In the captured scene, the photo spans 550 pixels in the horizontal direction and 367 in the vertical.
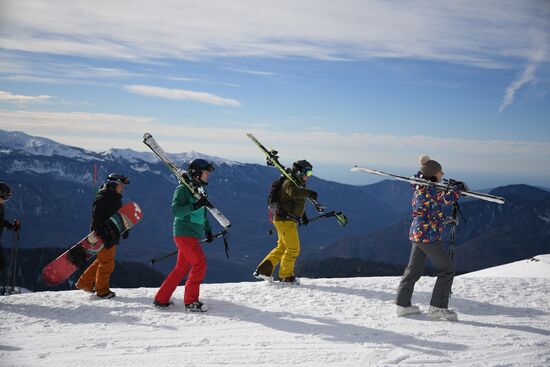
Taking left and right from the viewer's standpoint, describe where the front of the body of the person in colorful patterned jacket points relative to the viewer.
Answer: facing to the right of the viewer

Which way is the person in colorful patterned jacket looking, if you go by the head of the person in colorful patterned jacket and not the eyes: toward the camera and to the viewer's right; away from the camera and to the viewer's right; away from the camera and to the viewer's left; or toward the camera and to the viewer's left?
away from the camera and to the viewer's right

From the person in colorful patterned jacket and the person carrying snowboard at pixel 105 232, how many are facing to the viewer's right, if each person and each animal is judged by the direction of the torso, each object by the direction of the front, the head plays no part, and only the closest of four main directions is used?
2

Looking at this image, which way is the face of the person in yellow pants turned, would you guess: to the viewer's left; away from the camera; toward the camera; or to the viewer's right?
to the viewer's right

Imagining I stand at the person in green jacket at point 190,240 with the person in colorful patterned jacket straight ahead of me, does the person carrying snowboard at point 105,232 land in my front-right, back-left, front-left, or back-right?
back-left

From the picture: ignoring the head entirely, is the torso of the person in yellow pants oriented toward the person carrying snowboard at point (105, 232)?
no

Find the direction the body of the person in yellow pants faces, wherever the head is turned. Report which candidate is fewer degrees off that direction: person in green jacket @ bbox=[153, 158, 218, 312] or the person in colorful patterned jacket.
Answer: the person in colorful patterned jacket

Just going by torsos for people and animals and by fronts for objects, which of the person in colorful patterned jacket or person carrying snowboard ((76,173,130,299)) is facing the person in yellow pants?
the person carrying snowboard

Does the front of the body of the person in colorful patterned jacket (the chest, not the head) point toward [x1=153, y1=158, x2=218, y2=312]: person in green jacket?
no

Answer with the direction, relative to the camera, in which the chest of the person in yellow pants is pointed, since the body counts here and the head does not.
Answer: to the viewer's right

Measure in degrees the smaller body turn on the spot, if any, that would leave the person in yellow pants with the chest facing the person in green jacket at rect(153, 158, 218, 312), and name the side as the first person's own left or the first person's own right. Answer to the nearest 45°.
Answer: approximately 135° to the first person's own right

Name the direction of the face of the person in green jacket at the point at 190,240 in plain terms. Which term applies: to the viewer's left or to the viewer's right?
to the viewer's right

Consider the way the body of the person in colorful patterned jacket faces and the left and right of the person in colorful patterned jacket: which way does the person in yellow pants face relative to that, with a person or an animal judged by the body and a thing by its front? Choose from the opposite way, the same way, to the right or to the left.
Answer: the same way

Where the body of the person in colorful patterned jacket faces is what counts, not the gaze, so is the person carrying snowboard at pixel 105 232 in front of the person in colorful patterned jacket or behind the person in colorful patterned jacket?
behind

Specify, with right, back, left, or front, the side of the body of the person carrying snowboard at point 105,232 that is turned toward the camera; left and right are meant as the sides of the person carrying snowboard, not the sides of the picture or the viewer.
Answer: right

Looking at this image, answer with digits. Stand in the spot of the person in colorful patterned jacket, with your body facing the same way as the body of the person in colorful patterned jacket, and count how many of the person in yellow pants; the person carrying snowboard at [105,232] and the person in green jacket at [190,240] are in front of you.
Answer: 0
